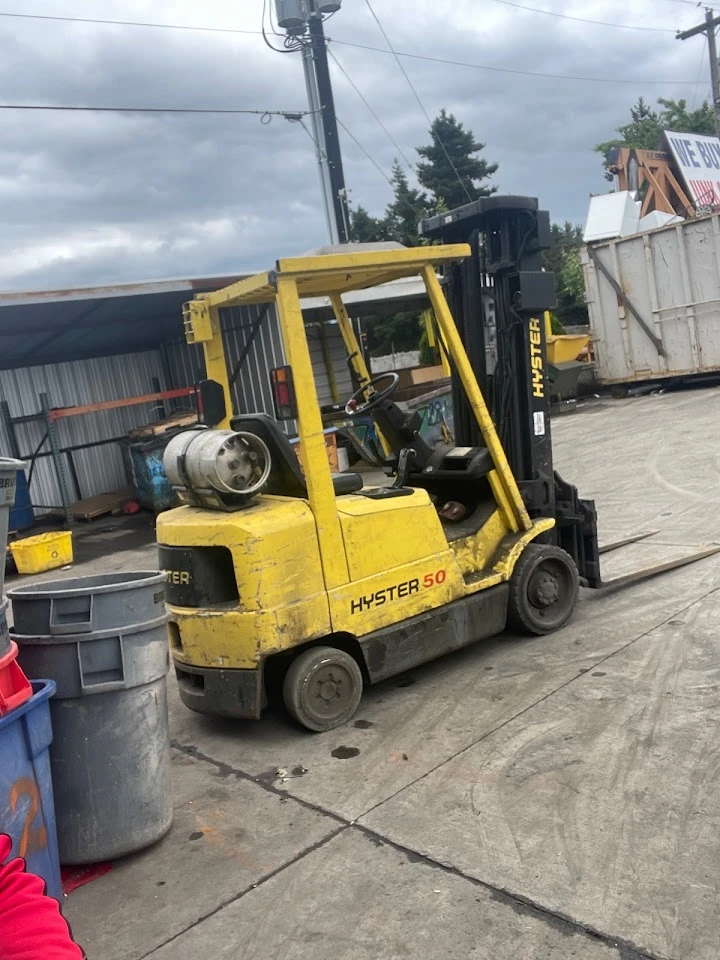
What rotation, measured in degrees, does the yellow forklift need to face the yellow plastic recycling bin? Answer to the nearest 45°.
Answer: approximately 90° to its left

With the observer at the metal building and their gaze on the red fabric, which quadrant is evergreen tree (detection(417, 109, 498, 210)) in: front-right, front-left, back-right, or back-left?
back-left

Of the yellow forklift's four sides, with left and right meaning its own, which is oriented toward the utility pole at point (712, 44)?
front

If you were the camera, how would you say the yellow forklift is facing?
facing away from the viewer and to the right of the viewer

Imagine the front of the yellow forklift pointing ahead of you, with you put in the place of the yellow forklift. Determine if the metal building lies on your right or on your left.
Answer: on your left

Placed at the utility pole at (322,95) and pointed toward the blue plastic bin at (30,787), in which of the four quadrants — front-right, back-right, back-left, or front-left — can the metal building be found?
front-right

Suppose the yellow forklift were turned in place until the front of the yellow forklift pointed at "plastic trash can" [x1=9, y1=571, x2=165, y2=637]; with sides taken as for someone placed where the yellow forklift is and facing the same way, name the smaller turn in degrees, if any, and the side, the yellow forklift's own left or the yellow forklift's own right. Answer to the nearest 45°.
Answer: approximately 180°

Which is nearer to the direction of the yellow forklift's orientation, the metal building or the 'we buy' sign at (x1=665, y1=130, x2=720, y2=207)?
the 'we buy' sign

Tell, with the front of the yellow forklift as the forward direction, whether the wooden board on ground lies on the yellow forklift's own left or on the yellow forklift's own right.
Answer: on the yellow forklift's own left

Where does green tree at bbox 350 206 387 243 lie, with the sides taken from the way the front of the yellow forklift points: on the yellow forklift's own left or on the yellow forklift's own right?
on the yellow forklift's own left

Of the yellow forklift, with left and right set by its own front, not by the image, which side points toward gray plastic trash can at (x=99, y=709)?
back
